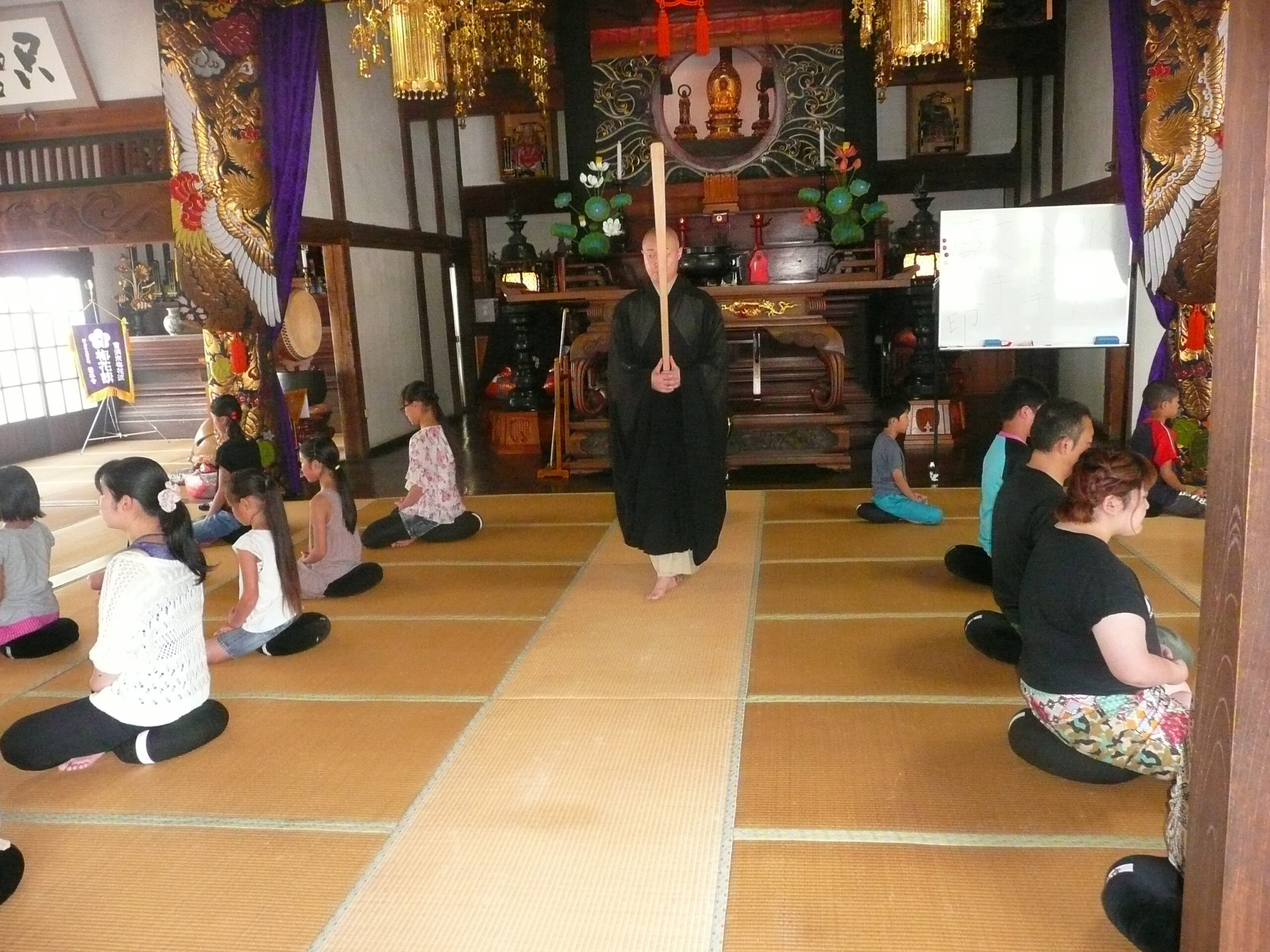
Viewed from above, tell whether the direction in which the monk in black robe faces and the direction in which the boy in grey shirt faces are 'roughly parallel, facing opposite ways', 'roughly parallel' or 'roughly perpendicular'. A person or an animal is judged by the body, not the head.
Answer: roughly perpendicular

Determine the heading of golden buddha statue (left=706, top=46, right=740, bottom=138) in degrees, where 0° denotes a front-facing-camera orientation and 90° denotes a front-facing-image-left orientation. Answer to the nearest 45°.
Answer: approximately 0°

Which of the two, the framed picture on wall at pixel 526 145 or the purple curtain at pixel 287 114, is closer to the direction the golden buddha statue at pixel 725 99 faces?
the purple curtain

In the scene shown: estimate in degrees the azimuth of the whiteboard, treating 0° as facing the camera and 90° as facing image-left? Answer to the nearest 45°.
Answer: approximately 0°

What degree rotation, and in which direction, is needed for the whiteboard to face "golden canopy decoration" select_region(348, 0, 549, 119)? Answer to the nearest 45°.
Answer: approximately 90° to its right
